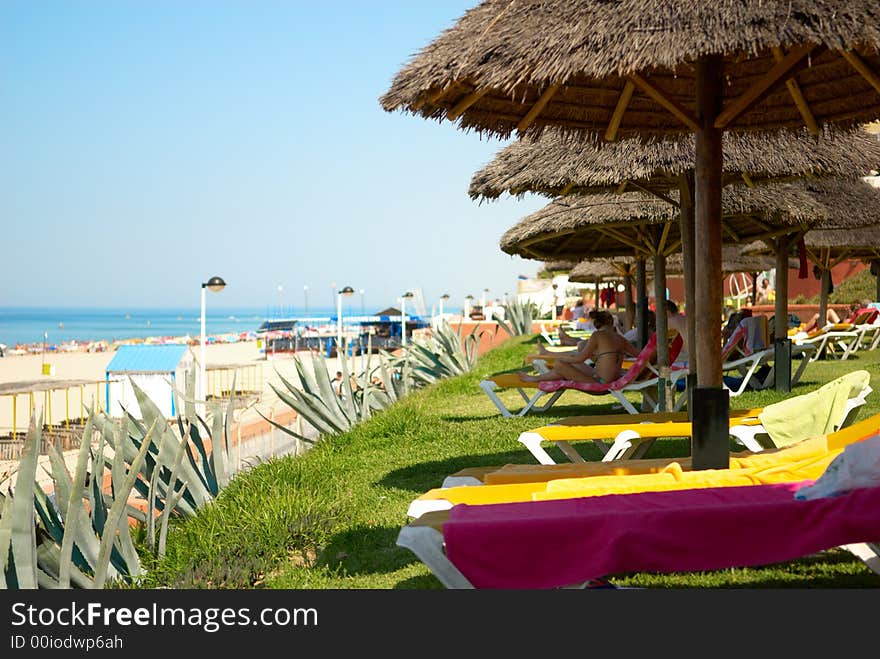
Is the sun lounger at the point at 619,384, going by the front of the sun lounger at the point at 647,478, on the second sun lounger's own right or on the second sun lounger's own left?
on the second sun lounger's own right

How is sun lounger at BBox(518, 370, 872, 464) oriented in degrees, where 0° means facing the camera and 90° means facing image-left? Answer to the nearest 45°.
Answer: approximately 90°

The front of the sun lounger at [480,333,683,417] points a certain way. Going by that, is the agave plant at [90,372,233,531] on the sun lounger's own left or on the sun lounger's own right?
on the sun lounger's own left

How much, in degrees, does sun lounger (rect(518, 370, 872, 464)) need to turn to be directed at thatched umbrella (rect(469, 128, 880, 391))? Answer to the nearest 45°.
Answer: approximately 90° to its right

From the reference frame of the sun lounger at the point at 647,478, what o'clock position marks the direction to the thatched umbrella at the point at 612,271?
The thatched umbrella is roughly at 3 o'clock from the sun lounger.

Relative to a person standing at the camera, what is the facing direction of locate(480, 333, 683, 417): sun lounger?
facing to the left of the viewer

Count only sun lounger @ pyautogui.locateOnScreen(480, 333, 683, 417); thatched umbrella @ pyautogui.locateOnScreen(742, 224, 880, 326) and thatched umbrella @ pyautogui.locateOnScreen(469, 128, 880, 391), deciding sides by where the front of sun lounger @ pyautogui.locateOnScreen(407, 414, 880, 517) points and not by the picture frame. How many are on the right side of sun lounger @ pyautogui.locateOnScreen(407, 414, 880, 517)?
3

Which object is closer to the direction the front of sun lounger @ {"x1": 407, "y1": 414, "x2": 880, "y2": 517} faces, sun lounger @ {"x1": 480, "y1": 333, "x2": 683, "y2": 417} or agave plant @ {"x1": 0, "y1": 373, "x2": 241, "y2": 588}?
the agave plant

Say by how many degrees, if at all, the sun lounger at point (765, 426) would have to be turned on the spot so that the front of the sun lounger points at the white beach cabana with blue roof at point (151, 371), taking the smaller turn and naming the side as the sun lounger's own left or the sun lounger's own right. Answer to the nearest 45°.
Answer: approximately 45° to the sun lounger's own right

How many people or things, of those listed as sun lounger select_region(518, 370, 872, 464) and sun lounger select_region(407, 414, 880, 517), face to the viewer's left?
2

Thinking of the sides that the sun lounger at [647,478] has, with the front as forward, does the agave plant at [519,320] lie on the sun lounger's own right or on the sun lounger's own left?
on the sun lounger's own right

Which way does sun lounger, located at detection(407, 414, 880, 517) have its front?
to the viewer's left
